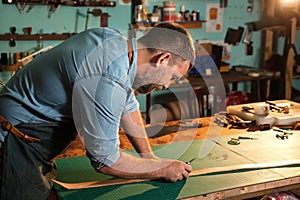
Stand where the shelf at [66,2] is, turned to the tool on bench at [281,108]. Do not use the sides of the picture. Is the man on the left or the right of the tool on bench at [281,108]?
right

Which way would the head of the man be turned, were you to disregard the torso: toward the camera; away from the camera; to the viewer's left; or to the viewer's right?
to the viewer's right

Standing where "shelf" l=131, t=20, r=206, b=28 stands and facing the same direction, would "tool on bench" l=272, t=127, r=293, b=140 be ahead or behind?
ahead

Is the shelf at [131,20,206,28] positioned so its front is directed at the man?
yes

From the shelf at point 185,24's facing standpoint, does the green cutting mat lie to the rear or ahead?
ahead

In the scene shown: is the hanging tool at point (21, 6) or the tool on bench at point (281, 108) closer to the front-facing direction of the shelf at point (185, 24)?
the tool on bench

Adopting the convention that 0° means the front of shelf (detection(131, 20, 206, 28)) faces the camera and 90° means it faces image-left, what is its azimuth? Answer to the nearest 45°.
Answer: approximately 0°

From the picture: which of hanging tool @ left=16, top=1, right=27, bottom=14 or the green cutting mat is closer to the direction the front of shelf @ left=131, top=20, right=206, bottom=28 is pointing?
the green cutting mat
